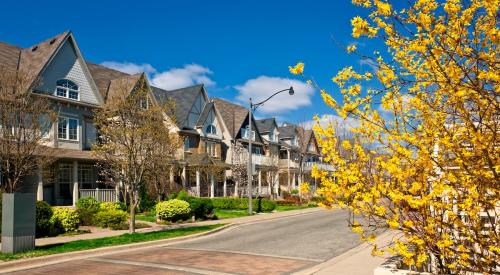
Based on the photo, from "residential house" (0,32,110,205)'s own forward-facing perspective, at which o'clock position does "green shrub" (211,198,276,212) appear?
The green shrub is roughly at 10 o'clock from the residential house.

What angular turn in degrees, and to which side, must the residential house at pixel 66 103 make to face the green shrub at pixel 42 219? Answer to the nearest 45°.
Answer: approximately 45° to its right

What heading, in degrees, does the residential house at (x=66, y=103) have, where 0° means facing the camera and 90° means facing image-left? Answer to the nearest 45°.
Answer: approximately 315°

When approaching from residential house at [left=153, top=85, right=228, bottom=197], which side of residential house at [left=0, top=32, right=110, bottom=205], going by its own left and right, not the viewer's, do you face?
left

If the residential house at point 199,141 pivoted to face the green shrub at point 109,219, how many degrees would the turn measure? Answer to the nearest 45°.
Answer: approximately 45° to its right

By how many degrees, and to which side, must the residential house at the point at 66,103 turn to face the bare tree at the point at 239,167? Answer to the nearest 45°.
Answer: approximately 90° to its left

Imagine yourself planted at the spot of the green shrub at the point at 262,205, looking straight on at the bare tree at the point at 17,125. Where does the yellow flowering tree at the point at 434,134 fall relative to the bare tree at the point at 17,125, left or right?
left

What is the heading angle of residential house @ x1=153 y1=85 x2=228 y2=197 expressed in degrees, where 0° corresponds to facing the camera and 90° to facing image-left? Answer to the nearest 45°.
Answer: approximately 315°

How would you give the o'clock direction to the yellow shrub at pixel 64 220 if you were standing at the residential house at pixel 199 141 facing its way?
The yellow shrub is roughly at 2 o'clock from the residential house.
